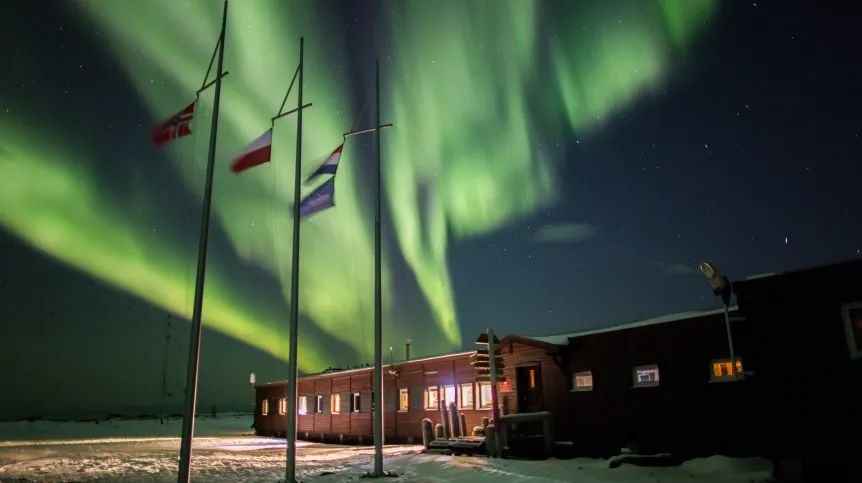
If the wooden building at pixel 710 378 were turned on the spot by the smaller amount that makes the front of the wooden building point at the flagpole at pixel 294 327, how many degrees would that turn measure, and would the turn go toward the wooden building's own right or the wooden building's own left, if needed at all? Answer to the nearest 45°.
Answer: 0° — it already faces it

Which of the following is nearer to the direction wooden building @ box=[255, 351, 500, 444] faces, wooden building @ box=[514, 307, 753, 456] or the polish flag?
the polish flag

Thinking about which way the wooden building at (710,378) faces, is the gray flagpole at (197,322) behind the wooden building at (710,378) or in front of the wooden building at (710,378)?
in front

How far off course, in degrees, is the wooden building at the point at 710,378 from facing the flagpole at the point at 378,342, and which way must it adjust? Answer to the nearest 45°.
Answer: approximately 45° to its right

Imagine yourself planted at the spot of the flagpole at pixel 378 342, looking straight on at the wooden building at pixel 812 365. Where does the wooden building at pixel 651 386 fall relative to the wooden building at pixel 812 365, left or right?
left

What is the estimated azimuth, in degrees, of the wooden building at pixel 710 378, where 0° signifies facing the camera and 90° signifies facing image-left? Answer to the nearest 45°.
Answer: approximately 45°

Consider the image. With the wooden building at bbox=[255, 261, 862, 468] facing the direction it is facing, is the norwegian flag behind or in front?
in front

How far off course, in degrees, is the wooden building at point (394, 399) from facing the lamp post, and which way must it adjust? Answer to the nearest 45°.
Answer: approximately 45° to its left

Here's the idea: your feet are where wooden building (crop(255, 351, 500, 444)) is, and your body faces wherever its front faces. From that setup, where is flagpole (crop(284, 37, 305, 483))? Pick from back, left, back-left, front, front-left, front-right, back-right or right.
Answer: front-left
